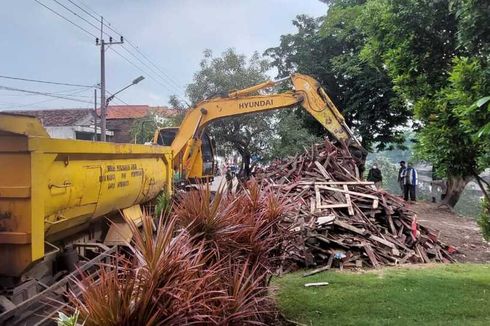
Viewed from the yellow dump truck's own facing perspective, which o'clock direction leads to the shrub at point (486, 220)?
The shrub is roughly at 7 o'clock from the yellow dump truck.

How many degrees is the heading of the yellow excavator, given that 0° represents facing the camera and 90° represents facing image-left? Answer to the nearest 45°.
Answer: approximately 315°

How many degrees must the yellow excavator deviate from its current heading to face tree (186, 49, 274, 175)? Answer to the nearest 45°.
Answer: approximately 135° to its left

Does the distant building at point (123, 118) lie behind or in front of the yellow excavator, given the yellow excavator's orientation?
behind

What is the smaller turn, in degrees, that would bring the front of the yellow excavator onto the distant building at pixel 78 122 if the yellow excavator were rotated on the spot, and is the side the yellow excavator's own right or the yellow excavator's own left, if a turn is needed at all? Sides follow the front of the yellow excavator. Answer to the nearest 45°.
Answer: approximately 180°

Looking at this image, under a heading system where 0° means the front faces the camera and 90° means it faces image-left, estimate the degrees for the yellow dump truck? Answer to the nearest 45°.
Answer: approximately 45°

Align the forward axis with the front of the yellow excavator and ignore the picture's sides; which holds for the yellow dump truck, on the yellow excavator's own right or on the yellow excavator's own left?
on the yellow excavator's own right

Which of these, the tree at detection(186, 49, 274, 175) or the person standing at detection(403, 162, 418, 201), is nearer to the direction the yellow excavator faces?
the person standing

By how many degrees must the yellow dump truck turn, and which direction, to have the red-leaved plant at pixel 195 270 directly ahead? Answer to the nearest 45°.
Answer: approximately 90° to its left
